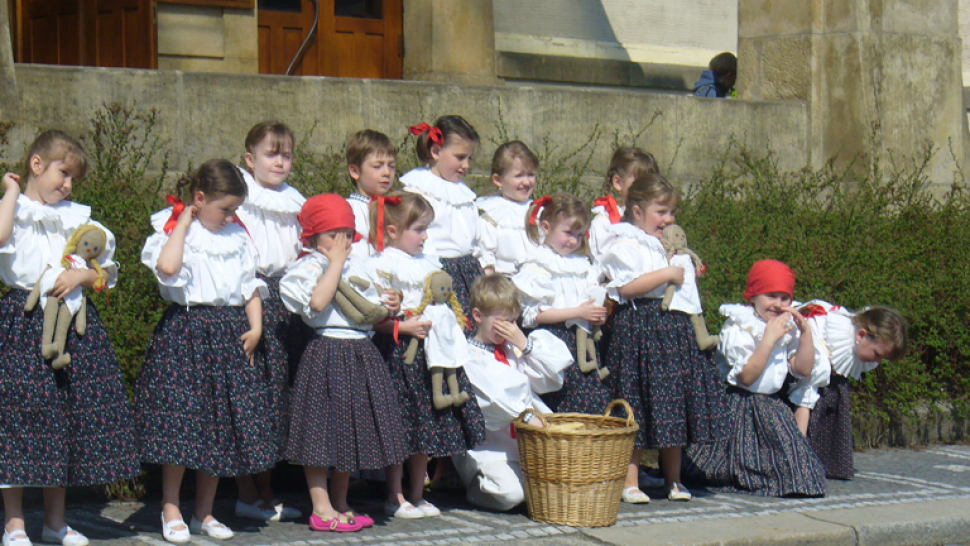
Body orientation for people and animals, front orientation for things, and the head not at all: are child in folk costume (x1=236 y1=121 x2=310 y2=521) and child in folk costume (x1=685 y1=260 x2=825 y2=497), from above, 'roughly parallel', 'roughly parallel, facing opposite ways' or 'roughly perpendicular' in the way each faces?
roughly parallel

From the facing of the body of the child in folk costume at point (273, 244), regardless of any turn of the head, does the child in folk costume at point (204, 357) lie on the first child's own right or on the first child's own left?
on the first child's own right

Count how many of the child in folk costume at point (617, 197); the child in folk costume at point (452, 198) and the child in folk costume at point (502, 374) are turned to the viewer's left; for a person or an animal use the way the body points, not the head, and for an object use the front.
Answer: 0

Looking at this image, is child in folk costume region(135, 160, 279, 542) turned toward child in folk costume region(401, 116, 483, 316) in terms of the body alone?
no

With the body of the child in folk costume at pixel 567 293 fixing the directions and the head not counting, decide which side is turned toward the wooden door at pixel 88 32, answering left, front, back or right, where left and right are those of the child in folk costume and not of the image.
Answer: back

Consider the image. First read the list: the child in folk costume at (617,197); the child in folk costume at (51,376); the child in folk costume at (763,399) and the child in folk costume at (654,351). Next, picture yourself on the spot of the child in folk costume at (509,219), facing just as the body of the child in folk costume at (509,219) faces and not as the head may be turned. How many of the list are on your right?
1

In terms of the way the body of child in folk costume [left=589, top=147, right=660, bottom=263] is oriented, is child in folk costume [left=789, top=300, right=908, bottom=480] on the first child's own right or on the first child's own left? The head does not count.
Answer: on the first child's own left

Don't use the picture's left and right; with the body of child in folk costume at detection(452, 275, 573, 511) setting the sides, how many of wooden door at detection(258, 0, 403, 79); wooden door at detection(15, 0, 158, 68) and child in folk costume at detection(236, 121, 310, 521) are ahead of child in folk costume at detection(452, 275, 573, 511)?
0

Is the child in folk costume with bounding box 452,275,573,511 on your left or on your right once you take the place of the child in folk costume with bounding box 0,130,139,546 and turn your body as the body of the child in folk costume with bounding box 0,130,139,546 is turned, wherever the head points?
on your left

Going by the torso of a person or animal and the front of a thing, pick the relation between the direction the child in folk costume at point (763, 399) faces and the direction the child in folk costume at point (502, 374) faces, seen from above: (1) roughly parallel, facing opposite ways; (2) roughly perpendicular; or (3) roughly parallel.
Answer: roughly parallel

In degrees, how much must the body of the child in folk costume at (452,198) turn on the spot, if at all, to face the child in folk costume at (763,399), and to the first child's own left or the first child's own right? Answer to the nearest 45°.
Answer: approximately 45° to the first child's own left

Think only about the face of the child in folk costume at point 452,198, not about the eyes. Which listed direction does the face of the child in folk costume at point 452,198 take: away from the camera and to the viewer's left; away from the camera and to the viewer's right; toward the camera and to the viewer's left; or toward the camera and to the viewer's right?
toward the camera and to the viewer's right

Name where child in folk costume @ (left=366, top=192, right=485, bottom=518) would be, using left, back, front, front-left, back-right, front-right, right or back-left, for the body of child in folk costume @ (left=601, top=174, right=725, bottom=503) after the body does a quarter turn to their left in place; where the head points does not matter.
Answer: back

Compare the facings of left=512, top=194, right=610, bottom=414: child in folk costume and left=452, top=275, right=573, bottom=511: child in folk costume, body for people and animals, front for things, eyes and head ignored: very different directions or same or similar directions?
same or similar directions

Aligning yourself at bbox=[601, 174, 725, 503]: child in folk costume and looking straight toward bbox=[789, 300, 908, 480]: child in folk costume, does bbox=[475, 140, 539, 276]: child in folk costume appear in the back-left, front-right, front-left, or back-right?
back-left

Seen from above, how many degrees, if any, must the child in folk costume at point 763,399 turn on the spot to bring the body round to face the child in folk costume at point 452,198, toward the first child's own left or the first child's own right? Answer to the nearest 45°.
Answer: approximately 90° to the first child's own right

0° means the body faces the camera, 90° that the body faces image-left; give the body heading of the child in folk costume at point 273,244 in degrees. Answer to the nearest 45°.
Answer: approximately 315°

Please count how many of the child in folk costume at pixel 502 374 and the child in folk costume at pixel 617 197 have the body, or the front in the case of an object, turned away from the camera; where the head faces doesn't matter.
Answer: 0

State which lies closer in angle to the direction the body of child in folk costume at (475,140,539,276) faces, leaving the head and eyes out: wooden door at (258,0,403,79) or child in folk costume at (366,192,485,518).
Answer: the child in folk costume
